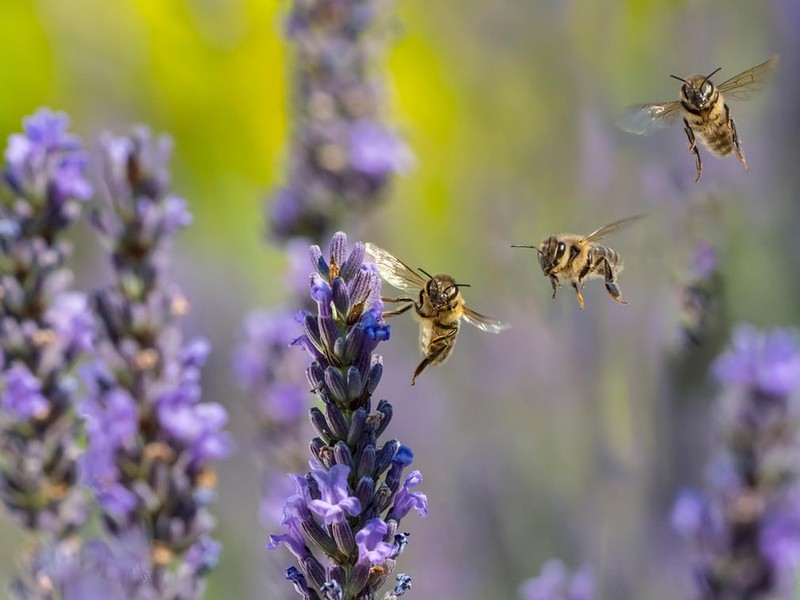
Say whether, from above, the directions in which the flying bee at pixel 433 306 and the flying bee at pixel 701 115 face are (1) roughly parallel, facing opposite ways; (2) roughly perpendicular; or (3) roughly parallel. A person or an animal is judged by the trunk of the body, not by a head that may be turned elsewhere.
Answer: roughly parallel

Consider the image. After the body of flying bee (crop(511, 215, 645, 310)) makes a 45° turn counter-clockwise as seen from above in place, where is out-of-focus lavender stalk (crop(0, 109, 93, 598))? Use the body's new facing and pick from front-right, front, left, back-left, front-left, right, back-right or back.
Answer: right

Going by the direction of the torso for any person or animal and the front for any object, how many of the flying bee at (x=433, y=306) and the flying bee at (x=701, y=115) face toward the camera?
2

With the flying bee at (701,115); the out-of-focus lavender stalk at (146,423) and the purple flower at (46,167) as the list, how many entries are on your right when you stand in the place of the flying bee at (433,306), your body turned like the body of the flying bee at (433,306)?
2

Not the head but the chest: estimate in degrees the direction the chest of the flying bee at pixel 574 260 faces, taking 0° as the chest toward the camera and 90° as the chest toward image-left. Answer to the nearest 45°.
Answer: approximately 45°

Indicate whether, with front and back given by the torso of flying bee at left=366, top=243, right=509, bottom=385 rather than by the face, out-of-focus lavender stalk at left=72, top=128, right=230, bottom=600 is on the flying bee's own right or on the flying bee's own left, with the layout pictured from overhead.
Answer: on the flying bee's own right

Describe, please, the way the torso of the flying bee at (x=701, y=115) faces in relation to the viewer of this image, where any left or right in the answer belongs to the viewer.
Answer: facing the viewer

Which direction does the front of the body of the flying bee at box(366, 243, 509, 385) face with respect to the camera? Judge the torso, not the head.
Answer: toward the camera
